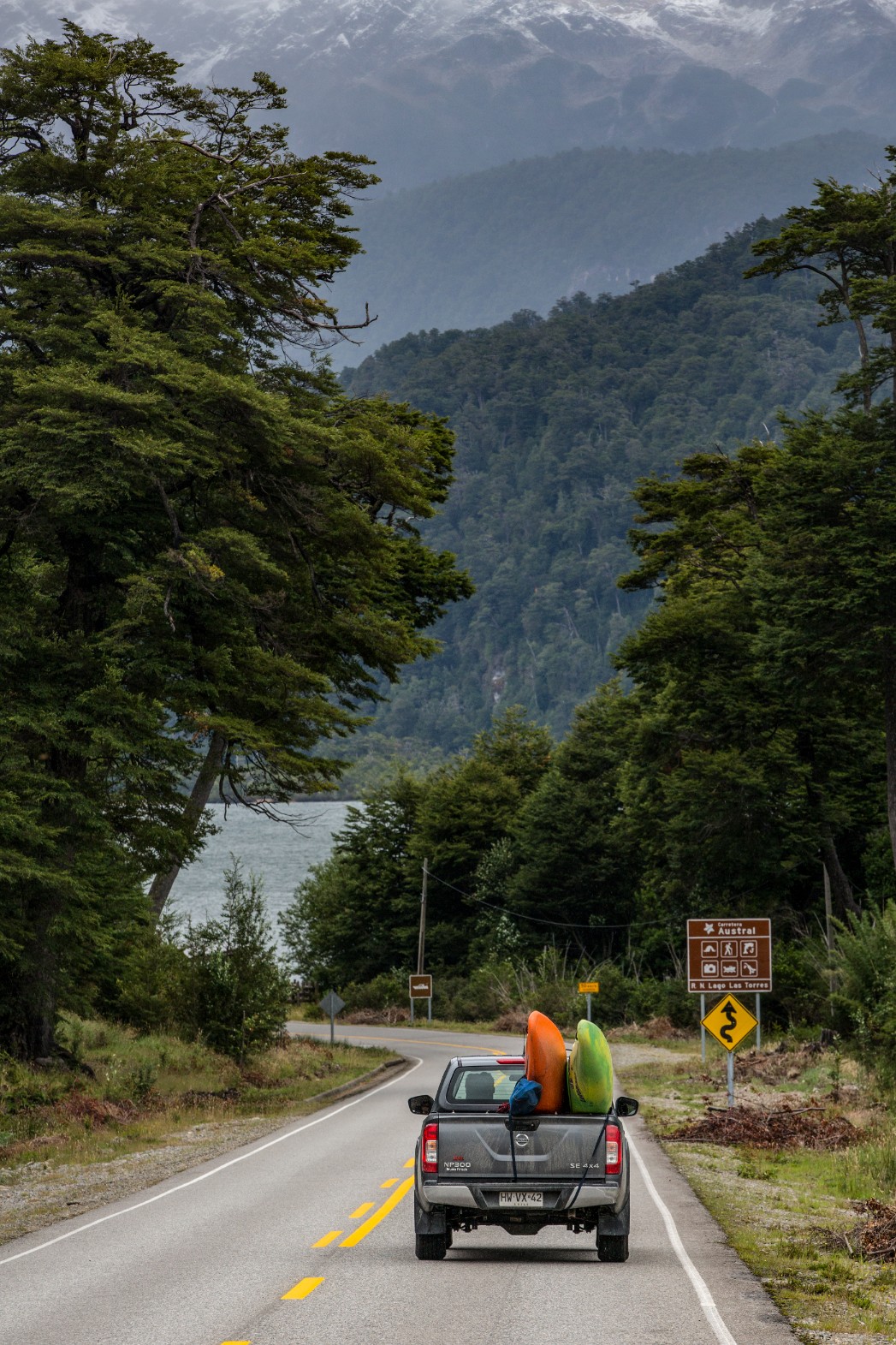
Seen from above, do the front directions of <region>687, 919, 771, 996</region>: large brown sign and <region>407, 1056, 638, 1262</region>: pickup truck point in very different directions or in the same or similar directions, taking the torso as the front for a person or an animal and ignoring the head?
very different directions

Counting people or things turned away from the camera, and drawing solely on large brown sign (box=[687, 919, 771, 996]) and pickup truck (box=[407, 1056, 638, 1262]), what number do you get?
1

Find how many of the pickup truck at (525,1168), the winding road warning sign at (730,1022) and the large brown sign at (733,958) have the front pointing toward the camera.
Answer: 2

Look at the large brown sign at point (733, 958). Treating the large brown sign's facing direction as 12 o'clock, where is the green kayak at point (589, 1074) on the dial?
The green kayak is roughly at 12 o'clock from the large brown sign.

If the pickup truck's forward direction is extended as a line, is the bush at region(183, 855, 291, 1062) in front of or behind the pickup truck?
in front

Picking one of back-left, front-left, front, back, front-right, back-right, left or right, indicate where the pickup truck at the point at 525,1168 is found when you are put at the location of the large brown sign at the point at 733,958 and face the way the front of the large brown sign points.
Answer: front

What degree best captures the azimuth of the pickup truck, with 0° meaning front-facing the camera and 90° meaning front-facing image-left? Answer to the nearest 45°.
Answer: approximately 180°

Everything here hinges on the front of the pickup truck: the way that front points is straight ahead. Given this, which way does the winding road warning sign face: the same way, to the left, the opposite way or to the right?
the opposite way

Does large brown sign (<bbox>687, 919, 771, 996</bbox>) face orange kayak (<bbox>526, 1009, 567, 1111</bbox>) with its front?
yes

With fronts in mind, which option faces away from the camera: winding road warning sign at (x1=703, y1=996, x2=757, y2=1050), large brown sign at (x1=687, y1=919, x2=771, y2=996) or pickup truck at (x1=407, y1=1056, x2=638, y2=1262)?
the pickup truck
